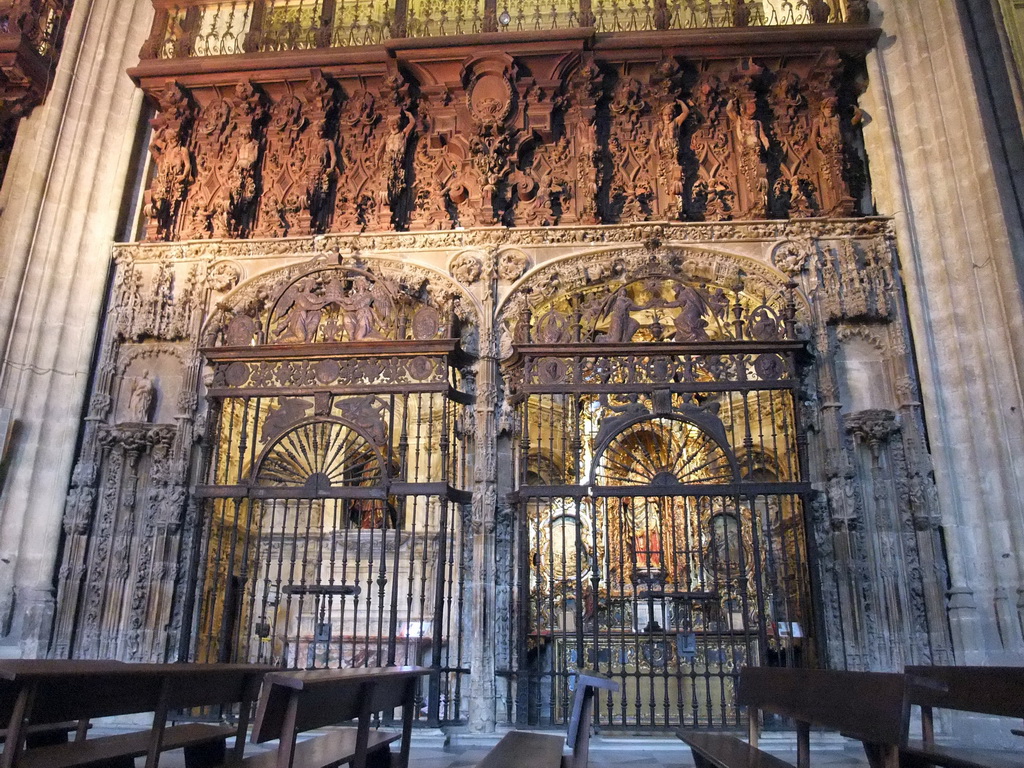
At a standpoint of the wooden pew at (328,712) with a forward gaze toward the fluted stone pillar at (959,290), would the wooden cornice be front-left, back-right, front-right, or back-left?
front-left

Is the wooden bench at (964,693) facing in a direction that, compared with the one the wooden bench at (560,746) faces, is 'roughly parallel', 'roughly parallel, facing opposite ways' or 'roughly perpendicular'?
roughly parallel

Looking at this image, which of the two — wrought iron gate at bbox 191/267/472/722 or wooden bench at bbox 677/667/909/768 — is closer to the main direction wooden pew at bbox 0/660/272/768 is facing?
the wrought iron gate

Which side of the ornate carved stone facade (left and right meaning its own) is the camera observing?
front

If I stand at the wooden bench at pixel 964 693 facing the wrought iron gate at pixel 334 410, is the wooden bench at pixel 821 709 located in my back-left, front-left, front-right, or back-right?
front-left

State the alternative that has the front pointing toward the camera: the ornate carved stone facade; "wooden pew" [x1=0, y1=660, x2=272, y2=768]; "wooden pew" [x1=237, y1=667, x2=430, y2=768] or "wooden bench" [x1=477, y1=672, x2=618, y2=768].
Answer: the ornate carved stone facade

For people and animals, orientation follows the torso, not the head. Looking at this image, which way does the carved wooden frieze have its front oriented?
toward the camera

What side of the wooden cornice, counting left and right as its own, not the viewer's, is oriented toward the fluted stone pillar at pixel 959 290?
left
